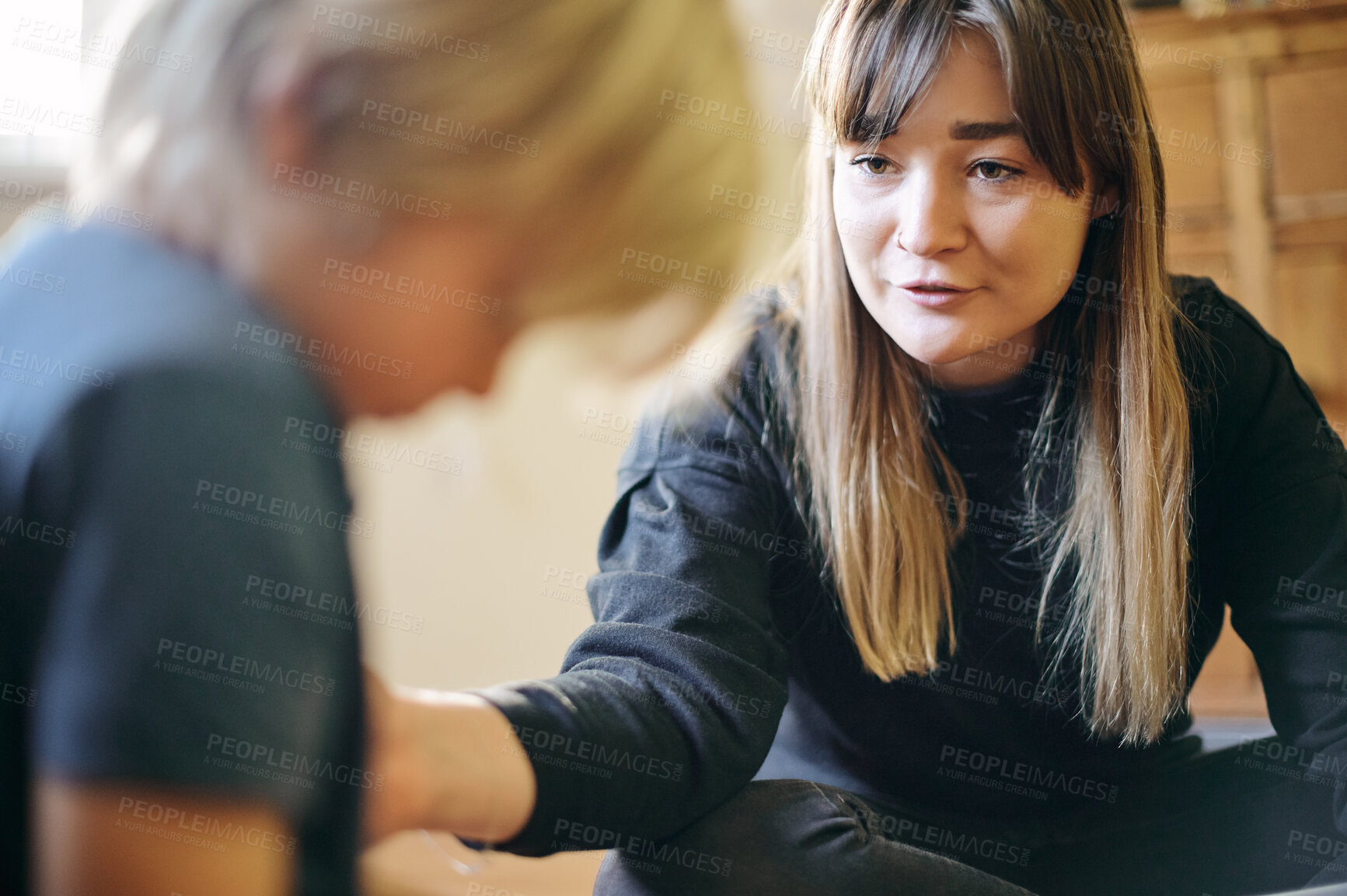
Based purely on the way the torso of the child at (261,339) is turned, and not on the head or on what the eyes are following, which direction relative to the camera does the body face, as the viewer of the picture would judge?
to the viewer's right
